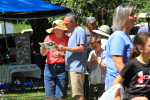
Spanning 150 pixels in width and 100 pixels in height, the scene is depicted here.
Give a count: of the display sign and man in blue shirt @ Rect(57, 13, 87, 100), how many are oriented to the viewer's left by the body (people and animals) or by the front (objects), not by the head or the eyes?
1

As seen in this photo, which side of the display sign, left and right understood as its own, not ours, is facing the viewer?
front

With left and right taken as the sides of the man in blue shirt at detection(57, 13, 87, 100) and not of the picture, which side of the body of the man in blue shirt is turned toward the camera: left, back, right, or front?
left

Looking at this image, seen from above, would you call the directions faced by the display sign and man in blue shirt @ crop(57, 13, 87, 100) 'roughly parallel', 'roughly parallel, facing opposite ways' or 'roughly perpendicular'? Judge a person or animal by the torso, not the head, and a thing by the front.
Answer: roughly perpendicular

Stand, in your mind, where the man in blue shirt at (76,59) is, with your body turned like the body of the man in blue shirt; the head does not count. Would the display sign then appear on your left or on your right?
on your right
